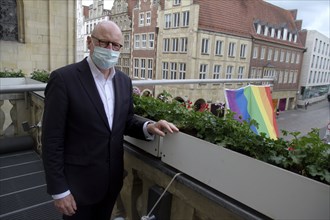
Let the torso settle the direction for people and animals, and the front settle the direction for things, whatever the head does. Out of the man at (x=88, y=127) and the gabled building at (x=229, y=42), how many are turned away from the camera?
0

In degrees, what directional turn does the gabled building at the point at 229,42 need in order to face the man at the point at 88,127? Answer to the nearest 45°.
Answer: approximately 45° to its left

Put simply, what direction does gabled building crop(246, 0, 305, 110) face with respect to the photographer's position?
facing the viewer and to the right of the viewer

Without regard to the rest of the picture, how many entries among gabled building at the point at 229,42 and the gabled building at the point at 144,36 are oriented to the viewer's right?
0

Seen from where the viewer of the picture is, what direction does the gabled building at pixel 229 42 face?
facing the viewer and to the left of the viewer

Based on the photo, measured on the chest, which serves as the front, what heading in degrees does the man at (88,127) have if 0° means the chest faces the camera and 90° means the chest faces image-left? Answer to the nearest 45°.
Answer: approximately 315°

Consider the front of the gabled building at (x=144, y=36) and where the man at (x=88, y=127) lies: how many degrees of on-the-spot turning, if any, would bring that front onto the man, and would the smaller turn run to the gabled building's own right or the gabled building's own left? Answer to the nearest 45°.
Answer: approximately 45° to the gabled building's own left

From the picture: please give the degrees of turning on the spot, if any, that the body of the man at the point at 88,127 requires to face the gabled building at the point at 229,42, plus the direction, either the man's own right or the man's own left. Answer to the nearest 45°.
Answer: approximately 90° to the man's own left

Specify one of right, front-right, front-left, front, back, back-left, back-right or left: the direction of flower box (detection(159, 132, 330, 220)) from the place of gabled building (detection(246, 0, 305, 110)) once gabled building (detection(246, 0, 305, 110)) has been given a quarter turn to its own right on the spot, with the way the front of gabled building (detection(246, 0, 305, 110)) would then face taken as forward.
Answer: front-left

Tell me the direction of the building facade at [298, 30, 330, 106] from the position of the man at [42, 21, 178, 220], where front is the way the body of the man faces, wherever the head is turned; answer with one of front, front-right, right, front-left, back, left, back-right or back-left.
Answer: left

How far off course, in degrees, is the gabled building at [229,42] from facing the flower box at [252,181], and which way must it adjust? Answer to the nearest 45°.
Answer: approximately 45° to its left
